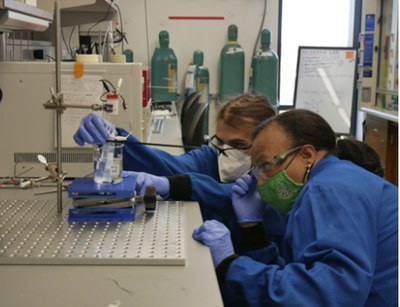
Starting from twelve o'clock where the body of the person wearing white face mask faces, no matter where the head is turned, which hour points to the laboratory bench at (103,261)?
The laboratory bench is roughly at 11 o'clock from the person wearing white face mask.

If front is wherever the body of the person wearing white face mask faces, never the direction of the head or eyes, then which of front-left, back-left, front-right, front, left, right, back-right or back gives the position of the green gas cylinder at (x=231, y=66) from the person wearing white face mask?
back-right

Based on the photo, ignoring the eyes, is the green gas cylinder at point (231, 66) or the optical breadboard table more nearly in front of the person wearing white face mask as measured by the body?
the optical breadboard table

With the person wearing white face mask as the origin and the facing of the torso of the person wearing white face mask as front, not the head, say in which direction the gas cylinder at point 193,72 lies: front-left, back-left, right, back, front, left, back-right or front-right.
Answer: back-right

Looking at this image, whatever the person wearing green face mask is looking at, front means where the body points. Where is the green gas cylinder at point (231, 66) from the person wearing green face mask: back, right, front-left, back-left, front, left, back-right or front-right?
right

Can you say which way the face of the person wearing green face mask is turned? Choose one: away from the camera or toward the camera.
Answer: toward the camera

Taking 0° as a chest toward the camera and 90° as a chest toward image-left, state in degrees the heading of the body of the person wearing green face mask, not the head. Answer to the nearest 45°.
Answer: approximately 90°

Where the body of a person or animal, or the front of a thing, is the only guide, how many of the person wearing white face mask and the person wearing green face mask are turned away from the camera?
0

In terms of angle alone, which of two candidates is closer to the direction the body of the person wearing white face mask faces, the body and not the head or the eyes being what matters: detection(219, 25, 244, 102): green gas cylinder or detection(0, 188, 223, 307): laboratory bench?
the laboratory bench

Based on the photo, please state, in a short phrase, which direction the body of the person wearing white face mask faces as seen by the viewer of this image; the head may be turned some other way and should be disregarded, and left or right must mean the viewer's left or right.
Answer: facing the viewer and to the left of the viewer
